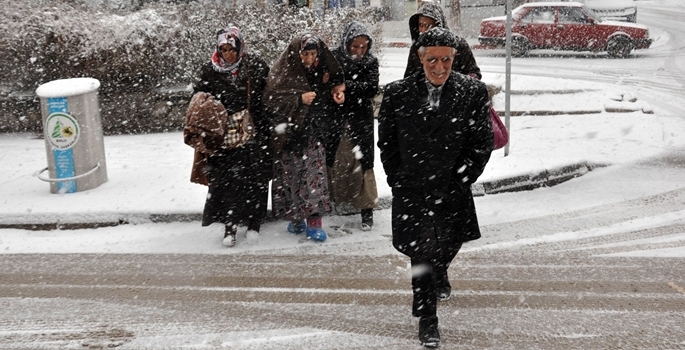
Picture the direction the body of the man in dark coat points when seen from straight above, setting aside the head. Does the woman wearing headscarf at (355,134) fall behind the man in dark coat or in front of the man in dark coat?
behind

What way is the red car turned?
to the viewer's right

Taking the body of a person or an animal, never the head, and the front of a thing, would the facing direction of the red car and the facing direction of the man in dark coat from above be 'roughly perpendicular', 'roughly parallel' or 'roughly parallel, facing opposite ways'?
roughly perpendicular

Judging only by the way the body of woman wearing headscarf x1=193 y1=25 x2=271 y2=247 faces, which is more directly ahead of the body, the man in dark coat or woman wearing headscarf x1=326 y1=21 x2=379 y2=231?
the man in dark coat

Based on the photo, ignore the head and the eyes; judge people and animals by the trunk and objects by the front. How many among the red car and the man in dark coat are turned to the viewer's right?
1

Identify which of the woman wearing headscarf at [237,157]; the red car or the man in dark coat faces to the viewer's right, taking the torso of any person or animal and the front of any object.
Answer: the red car

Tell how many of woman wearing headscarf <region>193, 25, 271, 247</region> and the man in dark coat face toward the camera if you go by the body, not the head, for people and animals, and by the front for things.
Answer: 2

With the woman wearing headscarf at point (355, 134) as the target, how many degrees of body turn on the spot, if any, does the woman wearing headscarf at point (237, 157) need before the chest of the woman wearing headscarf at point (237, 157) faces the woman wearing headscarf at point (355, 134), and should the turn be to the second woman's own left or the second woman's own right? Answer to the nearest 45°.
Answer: approximately 90° to the second woman's own left

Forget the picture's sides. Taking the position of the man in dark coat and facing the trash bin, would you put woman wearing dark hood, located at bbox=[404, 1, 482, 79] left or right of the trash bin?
right
